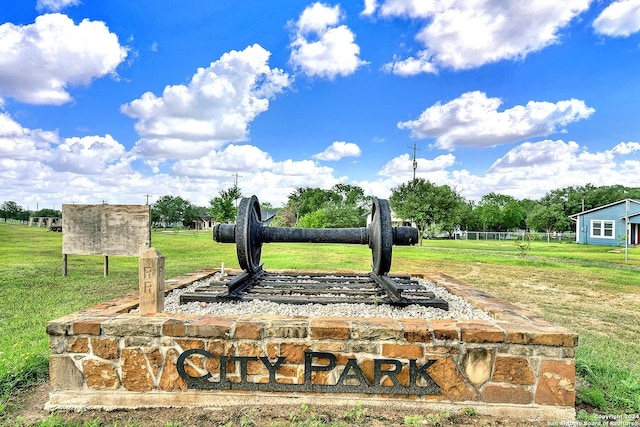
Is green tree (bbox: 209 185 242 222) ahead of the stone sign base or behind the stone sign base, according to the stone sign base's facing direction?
behind

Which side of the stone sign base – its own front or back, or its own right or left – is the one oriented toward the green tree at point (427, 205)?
back

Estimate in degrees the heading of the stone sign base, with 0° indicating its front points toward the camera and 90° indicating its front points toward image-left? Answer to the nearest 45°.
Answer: approximately 0°

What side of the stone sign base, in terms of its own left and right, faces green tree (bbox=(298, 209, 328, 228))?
back

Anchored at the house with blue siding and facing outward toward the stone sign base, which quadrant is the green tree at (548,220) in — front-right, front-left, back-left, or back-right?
back-right

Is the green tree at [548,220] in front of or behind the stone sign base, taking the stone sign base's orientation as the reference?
behind

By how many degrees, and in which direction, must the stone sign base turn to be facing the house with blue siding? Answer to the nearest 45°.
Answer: approximately 135° to its left

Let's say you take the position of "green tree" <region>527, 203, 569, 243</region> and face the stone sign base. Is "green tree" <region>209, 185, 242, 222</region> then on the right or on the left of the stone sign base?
right
